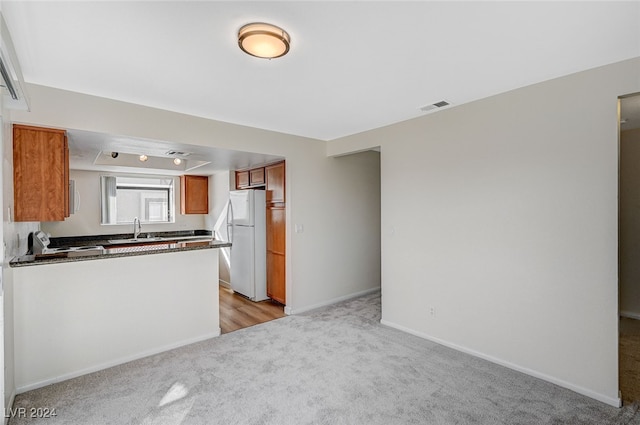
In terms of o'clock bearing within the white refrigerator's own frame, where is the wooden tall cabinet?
The wooden tall cabinet is roughly at 9 o'clock from the white refrigerator.

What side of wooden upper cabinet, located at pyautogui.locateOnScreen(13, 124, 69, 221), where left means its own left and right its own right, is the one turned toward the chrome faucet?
left

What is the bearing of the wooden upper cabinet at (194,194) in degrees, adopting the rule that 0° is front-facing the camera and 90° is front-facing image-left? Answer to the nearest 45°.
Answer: approximately 0°

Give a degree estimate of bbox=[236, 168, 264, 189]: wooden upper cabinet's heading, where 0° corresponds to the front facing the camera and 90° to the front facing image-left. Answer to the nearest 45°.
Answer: approximately 45°
